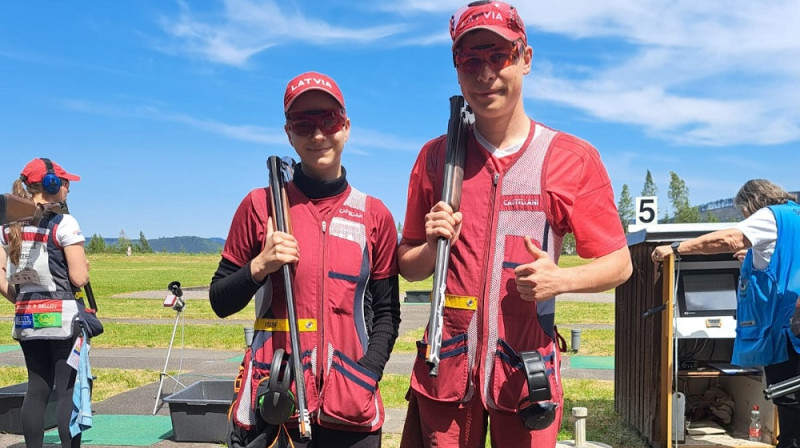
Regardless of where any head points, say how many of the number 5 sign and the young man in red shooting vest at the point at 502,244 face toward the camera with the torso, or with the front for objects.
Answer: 2

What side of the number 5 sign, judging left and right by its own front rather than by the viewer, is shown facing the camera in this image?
front

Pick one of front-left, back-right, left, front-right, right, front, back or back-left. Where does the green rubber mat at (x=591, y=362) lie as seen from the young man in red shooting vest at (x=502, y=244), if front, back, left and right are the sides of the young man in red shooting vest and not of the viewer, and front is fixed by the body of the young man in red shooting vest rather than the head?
back

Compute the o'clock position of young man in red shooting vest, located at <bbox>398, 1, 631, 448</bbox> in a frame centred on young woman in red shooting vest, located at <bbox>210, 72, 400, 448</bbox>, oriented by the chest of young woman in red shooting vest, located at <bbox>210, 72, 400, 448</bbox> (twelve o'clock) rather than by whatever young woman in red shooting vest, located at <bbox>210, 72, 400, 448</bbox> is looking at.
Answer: young man in red shooting vest, located at <bbox>398, 1, 631, 448</bbox> is roughly at 10 o'clock from young woman in red shooting vest, located at <bbox>210, 72, 400, 448</bbox>.

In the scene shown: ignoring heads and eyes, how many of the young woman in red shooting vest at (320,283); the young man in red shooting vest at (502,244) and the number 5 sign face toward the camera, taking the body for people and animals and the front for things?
3

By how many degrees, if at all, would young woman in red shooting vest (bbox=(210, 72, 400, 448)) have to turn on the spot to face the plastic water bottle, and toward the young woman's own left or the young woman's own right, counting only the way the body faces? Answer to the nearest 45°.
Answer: approximately 135° to the young woman's own left

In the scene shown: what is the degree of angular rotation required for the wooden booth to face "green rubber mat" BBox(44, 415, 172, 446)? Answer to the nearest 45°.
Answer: approximately 135° to its right

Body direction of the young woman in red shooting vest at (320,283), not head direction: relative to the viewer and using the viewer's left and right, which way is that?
facing the viewer

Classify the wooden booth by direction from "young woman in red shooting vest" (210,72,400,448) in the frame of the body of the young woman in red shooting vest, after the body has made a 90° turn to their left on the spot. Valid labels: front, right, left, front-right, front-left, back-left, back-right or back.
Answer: front-left

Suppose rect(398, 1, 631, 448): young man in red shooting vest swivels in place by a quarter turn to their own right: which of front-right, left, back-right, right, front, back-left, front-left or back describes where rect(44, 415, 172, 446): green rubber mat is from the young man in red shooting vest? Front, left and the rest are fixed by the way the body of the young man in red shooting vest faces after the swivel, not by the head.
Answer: front-right

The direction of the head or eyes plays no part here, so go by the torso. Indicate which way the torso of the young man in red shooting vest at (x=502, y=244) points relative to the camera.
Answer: toward the camera
